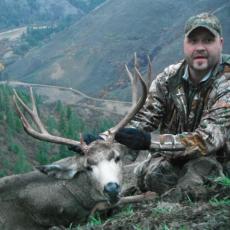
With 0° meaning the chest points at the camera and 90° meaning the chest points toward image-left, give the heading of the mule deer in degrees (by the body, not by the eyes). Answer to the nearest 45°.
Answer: approximately 315°

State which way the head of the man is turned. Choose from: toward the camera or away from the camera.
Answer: toward the camera
